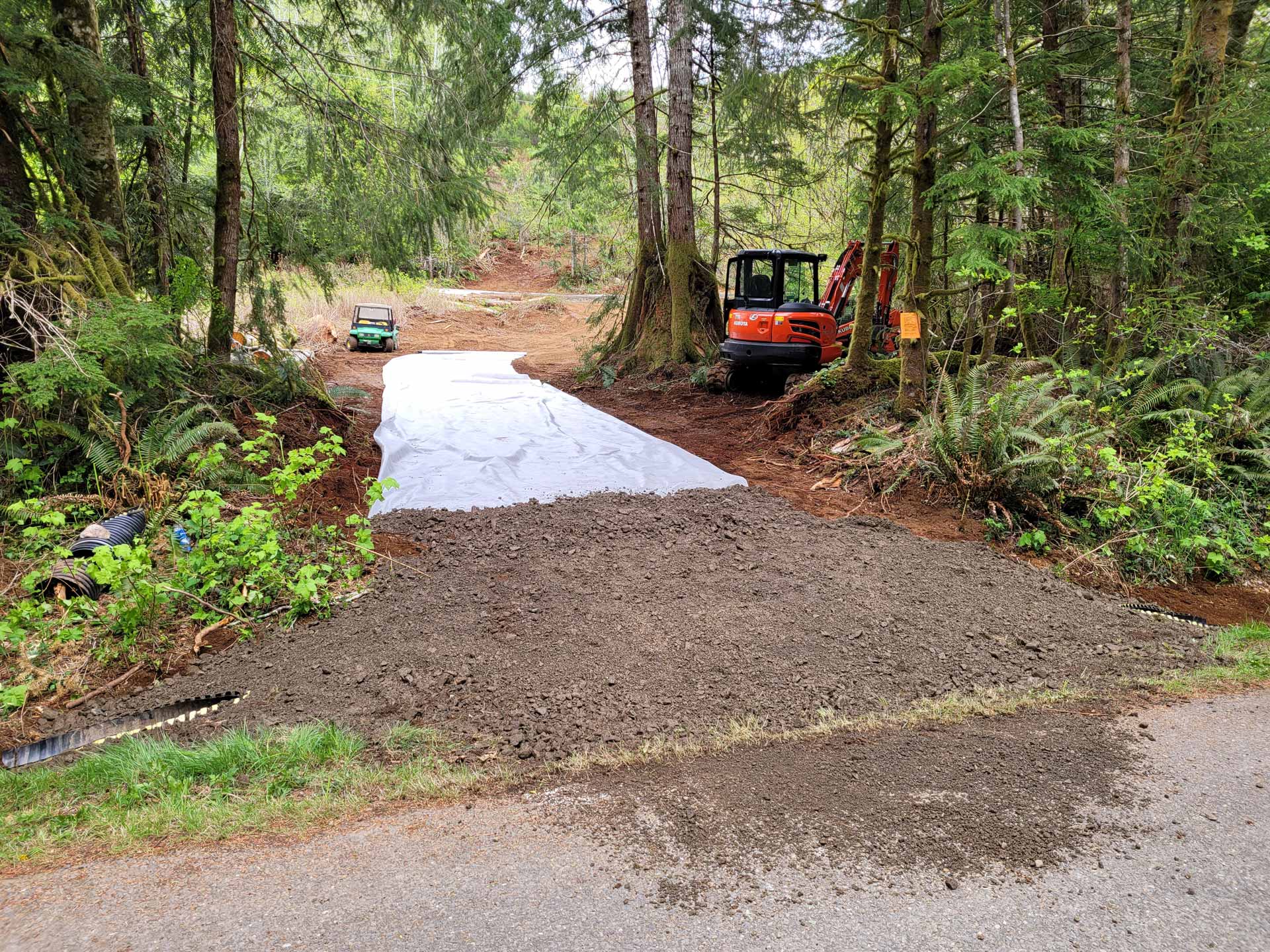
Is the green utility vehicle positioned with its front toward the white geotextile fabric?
yes

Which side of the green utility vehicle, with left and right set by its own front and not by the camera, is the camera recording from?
front

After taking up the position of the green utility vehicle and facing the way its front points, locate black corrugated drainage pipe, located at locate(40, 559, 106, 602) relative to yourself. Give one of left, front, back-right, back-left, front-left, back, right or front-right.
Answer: front

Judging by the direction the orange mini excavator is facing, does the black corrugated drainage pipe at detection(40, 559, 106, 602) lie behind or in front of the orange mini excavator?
behind

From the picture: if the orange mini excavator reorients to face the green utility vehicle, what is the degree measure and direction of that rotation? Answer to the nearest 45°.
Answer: approximately 90° to its left
